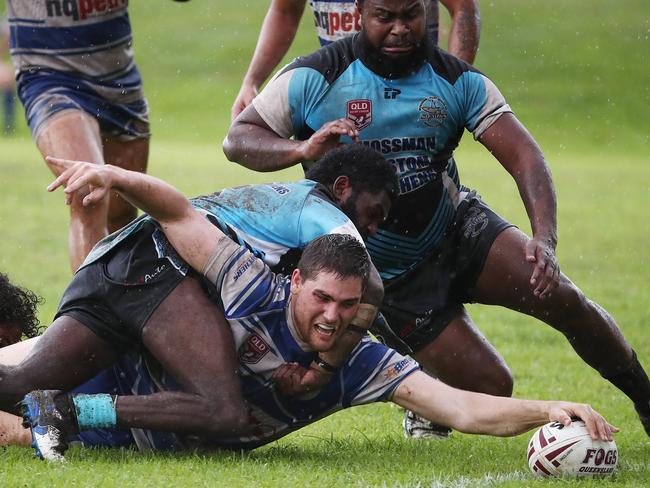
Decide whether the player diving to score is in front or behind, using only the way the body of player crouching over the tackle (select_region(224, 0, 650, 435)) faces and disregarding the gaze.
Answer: in front

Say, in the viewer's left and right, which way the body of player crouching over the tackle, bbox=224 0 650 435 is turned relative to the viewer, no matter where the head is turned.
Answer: facing the viewer

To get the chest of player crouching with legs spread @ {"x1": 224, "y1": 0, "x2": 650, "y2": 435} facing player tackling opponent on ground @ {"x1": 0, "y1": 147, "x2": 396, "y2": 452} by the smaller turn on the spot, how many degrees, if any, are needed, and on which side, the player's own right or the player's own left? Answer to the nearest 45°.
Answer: approximately 45° to the player's own right

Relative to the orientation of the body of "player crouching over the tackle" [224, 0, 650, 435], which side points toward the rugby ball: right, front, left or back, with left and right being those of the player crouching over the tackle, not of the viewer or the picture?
front
